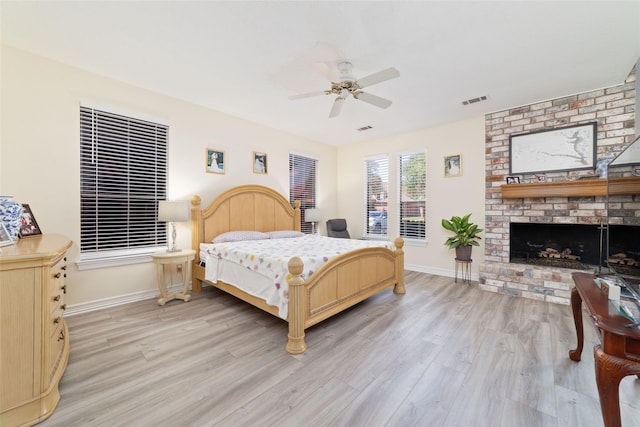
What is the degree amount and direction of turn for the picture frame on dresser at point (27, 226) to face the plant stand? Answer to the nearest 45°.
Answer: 0° — it already faces it

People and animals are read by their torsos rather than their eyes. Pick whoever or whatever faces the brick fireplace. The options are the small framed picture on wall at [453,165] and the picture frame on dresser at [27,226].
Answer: the picture frame on dresser

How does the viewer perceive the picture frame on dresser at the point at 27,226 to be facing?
facing the viewer and to the right of the viewer

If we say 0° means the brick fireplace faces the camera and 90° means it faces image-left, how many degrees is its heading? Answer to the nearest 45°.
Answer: approximately 45°

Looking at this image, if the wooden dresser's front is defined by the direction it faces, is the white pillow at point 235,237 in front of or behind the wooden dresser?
in front

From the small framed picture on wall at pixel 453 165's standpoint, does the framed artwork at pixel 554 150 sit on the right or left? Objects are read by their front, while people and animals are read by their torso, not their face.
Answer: on its left

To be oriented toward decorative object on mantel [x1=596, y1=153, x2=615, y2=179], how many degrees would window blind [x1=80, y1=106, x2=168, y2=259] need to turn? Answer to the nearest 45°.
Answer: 0° — it already faces it

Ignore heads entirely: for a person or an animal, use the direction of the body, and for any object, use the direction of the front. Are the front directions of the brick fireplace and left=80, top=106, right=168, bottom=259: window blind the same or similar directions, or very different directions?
very different directions

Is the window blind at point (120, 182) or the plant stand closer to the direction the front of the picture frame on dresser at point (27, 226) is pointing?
the plant stand

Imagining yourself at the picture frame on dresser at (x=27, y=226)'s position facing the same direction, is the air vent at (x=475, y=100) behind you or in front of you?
in front

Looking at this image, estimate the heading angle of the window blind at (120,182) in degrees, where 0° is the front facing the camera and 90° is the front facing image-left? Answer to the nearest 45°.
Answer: approximately 315°

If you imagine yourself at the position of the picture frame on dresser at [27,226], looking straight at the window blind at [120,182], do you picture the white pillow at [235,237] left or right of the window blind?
right

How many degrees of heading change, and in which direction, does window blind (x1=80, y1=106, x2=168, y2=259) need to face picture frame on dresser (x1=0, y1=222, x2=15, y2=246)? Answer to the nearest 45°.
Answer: approximately 45° to its right

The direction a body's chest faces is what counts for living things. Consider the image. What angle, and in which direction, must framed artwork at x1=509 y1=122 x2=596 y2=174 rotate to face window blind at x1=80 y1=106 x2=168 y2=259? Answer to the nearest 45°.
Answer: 0° — it already faces it

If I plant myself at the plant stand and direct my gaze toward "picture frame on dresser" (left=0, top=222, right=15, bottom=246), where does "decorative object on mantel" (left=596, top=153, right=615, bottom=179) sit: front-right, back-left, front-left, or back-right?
back-left
